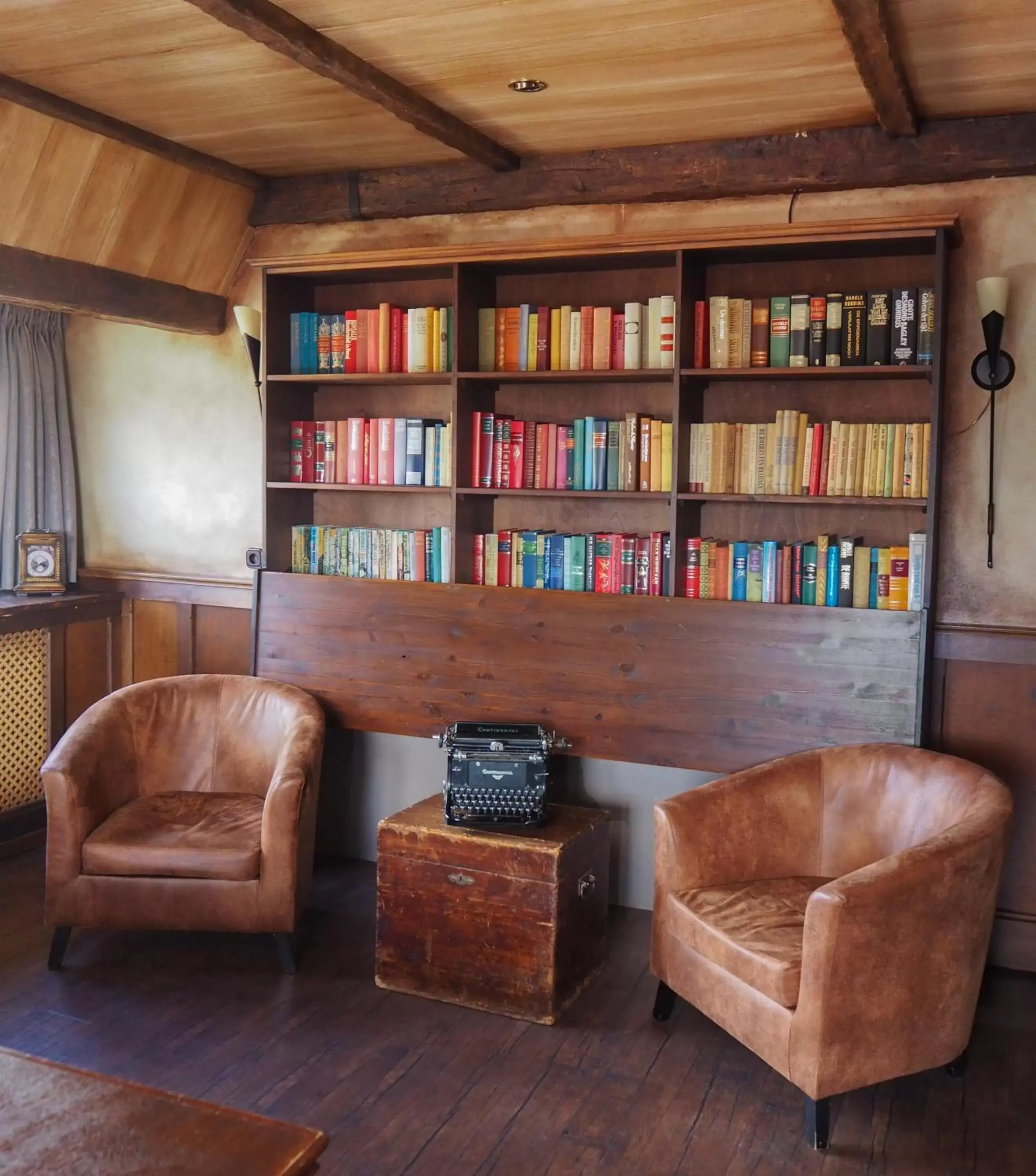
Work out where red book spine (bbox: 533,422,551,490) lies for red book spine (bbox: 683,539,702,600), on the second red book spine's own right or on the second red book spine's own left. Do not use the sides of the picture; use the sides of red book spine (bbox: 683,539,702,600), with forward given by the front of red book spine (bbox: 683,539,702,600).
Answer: on the second red book spine's own right

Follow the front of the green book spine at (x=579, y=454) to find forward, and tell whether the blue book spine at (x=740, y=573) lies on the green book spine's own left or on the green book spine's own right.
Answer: on the green book spine's own left

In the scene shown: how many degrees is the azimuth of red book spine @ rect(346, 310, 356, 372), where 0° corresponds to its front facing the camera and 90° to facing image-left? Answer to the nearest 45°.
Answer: approximately 0°

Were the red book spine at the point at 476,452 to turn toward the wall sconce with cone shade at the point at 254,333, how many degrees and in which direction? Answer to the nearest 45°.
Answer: approximately 135° to its right

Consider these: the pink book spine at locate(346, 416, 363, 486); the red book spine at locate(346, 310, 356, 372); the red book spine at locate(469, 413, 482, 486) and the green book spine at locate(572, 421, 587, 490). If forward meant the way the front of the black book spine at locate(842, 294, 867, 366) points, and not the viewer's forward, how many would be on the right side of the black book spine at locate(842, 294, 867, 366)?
4

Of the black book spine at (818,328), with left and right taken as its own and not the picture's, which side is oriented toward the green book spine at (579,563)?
right

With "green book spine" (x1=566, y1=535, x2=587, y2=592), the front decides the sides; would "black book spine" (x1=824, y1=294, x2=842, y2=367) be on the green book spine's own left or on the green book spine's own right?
on the green book spine's own left
